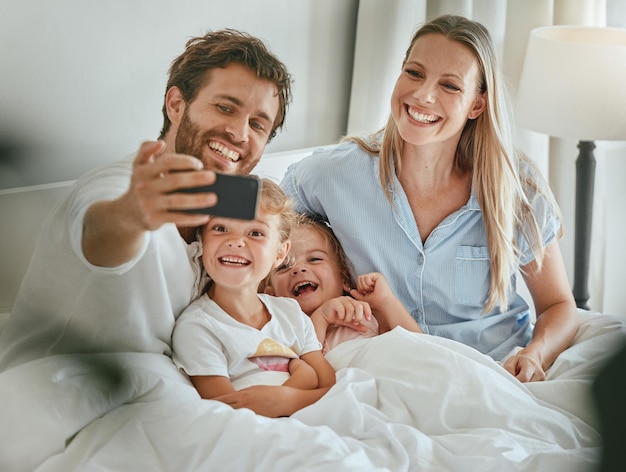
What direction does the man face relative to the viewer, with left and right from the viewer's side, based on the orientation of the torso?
facing the viewer and to the right of the viewer

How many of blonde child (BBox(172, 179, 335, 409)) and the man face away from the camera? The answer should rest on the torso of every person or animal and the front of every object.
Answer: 0

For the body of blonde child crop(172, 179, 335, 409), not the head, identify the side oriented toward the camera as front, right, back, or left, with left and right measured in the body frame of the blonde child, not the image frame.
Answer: front

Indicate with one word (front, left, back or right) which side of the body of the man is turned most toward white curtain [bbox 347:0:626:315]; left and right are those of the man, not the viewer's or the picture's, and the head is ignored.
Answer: left
